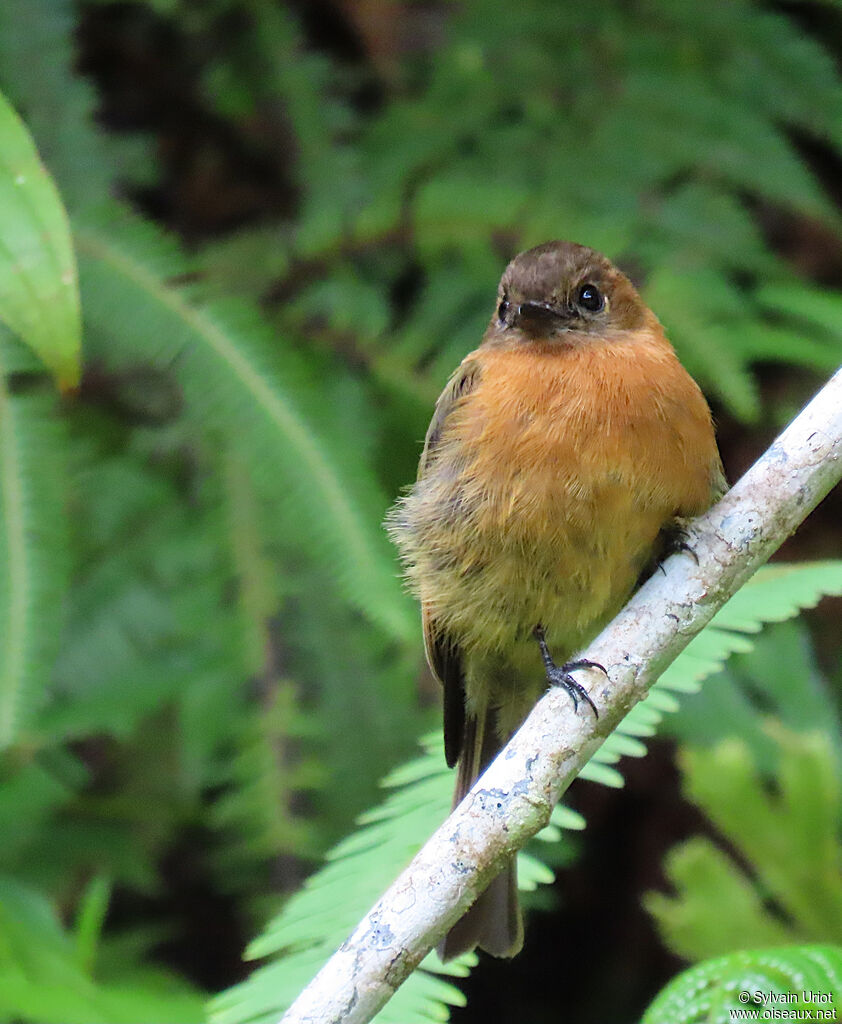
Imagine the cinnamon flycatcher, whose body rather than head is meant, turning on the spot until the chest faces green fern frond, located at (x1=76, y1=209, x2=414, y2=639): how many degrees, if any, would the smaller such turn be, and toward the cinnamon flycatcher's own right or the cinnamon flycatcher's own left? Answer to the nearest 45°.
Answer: approximately 135° to the cinnamon flycatcher's own right

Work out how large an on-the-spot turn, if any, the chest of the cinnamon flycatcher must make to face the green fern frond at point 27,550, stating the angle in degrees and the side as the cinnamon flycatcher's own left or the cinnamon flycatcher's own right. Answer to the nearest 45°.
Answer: approximately 90° to the cinnamon flycatcher's own right

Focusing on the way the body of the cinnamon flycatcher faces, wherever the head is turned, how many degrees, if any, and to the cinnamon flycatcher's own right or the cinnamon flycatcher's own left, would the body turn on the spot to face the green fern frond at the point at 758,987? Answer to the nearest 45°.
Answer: approximately 45° to the cinnamon flycatcher's own left

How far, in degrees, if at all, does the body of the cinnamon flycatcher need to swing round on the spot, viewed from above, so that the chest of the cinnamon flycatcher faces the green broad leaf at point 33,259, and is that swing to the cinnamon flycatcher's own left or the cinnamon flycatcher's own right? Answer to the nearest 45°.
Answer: approximately 45° to the cinnamon flycatcher's own right

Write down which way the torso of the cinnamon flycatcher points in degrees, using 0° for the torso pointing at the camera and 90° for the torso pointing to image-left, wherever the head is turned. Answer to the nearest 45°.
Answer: approximately 0°
